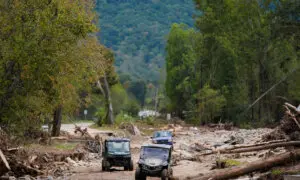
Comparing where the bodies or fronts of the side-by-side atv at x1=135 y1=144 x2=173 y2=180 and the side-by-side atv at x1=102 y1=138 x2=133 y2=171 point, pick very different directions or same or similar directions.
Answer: same or similar directions

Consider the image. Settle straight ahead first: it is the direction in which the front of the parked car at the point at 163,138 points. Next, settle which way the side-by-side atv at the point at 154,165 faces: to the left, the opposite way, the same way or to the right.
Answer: the same way

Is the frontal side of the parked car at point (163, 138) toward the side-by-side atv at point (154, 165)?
yes

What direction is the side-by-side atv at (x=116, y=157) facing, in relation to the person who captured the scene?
facing the viewer

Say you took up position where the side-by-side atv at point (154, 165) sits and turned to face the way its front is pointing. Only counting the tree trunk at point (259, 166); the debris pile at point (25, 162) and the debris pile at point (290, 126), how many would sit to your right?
1

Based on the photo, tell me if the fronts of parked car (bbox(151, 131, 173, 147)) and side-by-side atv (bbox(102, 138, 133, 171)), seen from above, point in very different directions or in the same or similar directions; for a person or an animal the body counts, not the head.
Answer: same or similar directions

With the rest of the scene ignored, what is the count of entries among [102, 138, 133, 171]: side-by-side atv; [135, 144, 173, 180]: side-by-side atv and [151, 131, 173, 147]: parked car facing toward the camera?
3

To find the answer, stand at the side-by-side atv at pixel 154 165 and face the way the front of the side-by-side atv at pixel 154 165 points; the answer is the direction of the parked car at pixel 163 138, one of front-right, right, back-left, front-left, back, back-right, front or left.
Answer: back

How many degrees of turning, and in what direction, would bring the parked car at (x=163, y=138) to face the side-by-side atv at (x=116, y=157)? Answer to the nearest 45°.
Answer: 0° — it already faces it

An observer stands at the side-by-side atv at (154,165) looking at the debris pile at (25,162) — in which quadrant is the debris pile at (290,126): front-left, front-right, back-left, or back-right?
back-right

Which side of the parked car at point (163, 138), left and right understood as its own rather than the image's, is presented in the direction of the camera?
front

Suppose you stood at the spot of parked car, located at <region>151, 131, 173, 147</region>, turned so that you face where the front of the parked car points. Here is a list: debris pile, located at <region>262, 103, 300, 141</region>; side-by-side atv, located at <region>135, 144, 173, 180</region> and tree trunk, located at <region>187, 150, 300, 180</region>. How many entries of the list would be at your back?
0

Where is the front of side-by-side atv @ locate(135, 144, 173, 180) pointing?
toward the camera
